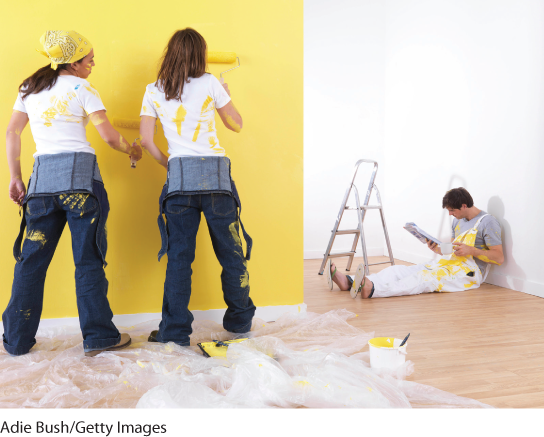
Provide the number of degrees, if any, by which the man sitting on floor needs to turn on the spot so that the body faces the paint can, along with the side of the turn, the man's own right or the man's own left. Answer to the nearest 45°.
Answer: approximately 90° to the man's own left

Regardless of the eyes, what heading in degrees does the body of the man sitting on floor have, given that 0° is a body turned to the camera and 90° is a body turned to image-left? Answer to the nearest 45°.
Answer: approximately 90°

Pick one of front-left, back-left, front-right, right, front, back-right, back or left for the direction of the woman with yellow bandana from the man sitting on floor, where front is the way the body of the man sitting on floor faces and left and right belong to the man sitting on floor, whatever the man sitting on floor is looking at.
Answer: front-left

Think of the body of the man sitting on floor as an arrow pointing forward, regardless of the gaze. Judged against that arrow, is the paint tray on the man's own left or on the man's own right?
on the man's own left
